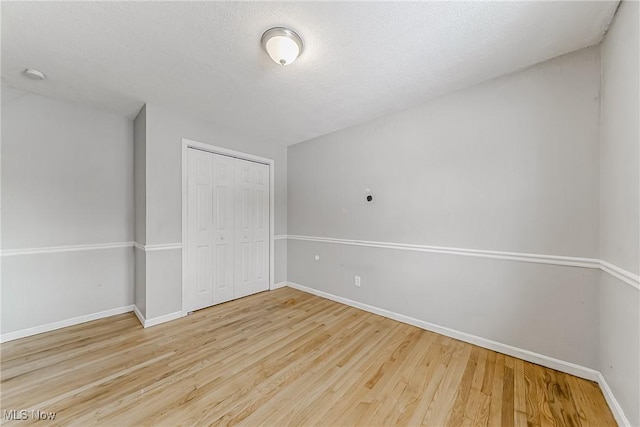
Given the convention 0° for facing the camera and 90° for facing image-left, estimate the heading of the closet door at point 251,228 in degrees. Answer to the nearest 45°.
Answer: approximately 315°

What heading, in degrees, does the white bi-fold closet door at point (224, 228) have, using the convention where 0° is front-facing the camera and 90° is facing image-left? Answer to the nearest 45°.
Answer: approximately 315°

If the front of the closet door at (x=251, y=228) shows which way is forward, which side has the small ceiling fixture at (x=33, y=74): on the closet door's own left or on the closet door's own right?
on the closet door's own right

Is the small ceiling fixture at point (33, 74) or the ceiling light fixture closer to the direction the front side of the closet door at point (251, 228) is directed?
the ceiling light fixture

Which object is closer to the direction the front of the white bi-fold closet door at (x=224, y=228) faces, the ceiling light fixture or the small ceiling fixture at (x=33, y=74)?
the ceiling light fixture

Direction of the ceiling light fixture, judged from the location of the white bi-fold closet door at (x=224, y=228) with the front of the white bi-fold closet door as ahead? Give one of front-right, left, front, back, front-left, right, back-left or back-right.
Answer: front-right

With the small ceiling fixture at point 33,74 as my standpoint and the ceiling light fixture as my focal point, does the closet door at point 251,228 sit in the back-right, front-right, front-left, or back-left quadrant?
front-left

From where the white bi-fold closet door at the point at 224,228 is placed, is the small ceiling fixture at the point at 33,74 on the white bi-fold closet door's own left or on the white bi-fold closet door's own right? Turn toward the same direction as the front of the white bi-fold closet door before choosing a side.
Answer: on the white bi-fold closet door's own right

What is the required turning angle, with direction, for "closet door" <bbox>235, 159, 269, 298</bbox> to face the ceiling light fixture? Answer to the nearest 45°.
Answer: approximately 45° to its right
